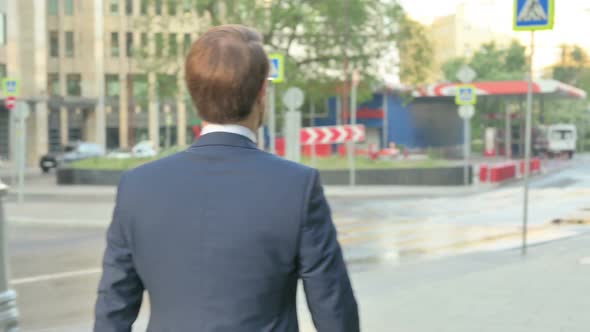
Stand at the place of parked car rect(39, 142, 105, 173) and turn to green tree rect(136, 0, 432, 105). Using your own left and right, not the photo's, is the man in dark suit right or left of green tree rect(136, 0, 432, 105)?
right

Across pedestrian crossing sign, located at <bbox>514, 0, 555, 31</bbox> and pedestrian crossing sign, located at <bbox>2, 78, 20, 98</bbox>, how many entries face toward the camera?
2

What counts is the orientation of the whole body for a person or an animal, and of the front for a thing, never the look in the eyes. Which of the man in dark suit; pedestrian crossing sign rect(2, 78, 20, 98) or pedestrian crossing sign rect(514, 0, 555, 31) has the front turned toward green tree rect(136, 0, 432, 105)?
the man in dark suit

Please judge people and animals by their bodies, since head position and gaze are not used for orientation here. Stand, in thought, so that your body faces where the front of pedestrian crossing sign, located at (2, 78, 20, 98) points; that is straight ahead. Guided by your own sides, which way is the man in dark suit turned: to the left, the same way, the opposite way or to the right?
the opposite way

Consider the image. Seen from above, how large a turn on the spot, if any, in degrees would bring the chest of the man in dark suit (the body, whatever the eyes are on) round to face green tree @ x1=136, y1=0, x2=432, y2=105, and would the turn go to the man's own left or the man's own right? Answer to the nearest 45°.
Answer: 0° — they already face it

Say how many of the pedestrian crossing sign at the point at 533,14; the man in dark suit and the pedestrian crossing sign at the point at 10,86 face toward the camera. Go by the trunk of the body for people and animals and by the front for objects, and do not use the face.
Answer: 2

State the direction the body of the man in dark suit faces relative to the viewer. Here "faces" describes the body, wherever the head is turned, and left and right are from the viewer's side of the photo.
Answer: facing away from the viewer

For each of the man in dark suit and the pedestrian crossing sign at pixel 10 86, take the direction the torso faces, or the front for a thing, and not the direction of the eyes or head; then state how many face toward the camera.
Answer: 1

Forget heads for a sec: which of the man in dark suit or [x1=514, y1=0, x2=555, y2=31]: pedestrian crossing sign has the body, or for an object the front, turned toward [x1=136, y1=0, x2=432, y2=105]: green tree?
the man in dark suit
